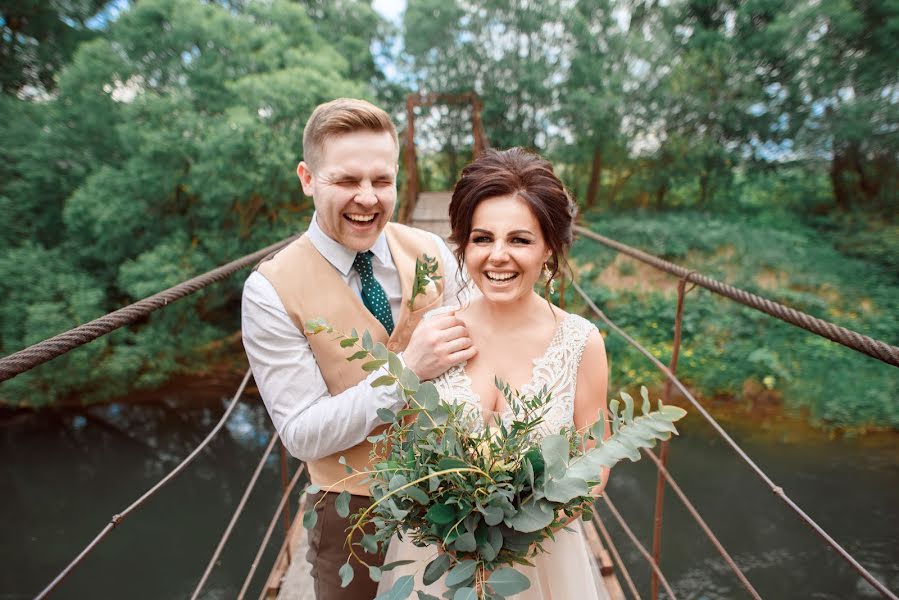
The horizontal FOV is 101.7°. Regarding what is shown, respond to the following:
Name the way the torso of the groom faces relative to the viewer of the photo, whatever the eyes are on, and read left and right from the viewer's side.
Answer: facing the viewer and to the right of the viewer

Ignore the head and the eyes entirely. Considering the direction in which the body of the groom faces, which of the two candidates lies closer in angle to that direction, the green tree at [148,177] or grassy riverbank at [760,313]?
the grassy riverbank

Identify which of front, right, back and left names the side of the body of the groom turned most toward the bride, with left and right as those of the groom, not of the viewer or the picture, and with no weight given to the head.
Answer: front

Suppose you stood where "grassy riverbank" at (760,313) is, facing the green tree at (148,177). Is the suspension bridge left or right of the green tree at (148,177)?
left

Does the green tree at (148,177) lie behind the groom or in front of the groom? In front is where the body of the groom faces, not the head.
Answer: behind

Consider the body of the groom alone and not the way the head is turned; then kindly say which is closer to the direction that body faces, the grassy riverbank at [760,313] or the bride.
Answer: the bride

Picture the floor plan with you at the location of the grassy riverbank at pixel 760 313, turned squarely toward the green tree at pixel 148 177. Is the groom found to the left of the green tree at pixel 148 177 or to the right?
left

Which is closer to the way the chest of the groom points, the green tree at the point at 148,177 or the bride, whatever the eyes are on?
the bride

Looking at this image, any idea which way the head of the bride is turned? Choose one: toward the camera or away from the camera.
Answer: toward the camera

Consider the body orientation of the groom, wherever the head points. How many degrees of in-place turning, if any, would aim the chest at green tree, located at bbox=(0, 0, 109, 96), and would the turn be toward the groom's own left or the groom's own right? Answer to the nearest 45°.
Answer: approximately 180°

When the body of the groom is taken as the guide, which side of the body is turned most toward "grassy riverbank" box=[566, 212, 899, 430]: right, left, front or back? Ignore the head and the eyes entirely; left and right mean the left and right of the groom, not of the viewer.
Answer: left
